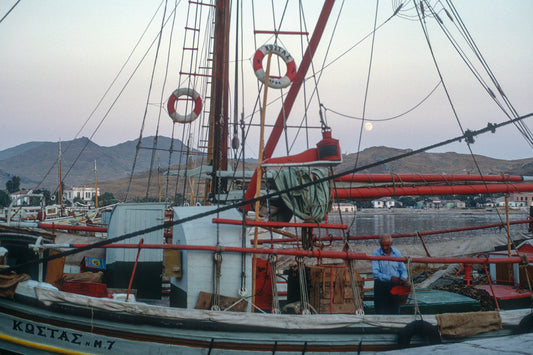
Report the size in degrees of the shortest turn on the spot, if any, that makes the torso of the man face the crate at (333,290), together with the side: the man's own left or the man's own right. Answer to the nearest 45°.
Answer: approximately 135° to the man's own right

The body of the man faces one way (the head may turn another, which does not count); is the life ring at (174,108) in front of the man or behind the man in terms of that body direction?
behind

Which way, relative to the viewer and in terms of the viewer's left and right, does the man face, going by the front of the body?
facing the viewer and to the right of the viewer
